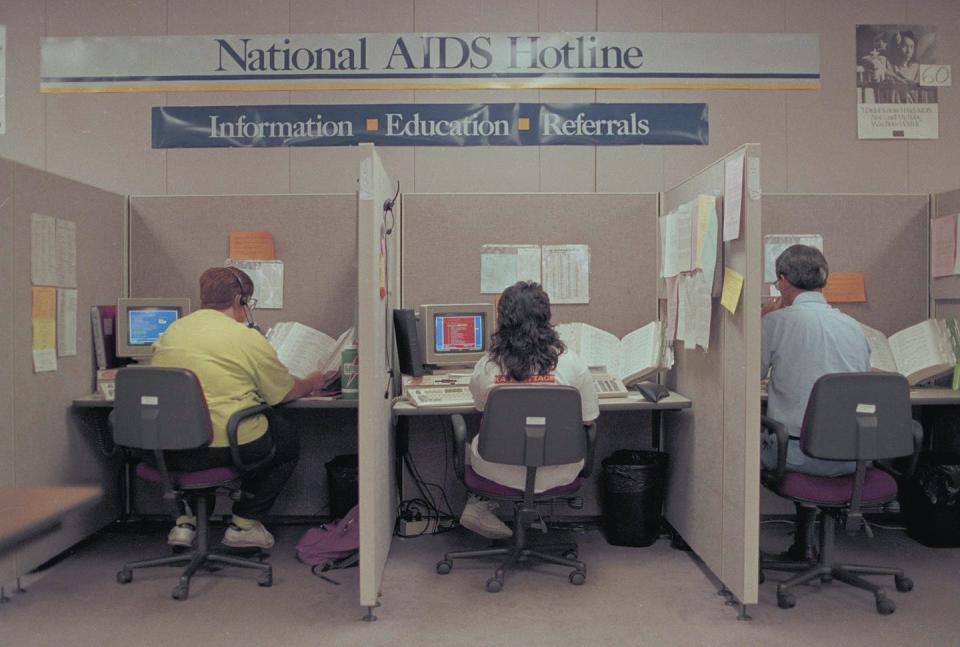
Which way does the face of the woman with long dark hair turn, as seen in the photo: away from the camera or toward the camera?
away from the camera

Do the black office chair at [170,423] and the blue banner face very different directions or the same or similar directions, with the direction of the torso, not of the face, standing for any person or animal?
very different directions

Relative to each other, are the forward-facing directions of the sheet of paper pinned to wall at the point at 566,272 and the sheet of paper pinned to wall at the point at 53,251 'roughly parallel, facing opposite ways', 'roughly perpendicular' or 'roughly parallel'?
roughly perpendicular

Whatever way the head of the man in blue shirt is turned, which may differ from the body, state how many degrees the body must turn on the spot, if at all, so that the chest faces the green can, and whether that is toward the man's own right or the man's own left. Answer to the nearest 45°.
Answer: approximately 45° to the man's own left

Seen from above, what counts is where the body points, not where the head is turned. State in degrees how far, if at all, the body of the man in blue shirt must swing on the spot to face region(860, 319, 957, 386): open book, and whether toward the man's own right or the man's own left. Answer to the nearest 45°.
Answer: approximately 90° to the man's own right

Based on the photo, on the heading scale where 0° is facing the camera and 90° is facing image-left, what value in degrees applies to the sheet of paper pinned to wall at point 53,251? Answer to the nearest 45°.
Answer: approximately 315°

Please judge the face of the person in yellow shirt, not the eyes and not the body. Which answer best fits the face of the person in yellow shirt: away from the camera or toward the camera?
away from the camera

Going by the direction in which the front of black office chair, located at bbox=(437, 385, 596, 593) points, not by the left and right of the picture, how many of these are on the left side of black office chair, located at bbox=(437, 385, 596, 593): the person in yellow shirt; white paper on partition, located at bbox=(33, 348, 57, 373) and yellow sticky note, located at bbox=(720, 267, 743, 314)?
2

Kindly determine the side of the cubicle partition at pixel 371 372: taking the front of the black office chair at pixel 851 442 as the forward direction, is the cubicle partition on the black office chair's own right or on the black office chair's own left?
on the black office chair's own left

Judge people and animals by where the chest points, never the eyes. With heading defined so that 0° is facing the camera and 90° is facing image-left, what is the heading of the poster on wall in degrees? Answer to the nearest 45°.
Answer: approximately 0°

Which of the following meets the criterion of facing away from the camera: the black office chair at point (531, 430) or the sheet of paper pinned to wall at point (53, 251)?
the black office chair
